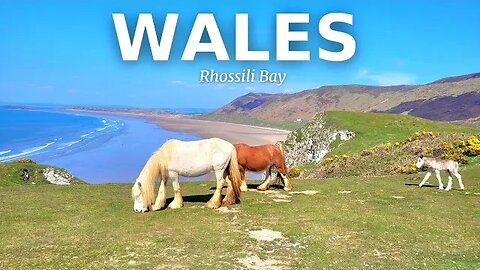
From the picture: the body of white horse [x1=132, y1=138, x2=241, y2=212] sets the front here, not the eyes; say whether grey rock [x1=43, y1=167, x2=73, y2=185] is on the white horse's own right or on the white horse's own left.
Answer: on the white horse's own right

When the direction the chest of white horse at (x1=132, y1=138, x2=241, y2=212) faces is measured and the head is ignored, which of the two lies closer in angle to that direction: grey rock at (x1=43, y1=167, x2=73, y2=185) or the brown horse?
the grey rock

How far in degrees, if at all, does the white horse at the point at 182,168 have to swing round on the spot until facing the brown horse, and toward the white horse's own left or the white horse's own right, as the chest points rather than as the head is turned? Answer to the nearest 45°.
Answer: approximately 135° to the white horse's own right

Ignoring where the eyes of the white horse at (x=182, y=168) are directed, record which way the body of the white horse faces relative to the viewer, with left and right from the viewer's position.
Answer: facing to the left of the viewer
